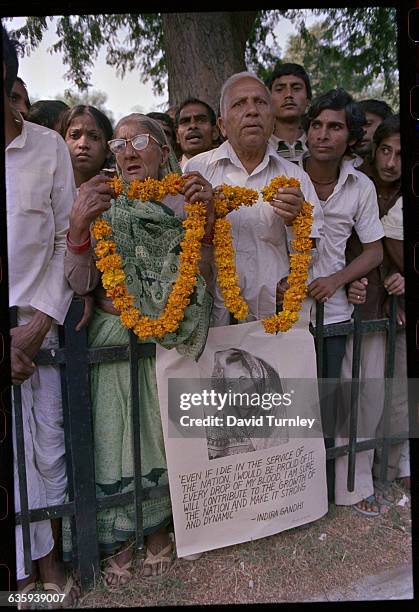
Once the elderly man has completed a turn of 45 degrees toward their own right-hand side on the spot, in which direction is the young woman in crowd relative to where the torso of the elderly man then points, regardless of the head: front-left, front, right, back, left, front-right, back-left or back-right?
front-right

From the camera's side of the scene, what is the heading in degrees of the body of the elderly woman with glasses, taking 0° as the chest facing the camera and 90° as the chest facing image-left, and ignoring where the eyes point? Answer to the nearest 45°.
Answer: approximately 0°

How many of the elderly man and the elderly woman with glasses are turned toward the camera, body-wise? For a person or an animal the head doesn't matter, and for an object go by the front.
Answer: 2

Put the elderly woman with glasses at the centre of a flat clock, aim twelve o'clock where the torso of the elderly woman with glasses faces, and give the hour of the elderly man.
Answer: The elderly man is roughly at 9 o'clock from the elderly woman with glasses.

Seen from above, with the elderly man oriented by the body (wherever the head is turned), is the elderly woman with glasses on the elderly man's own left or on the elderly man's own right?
on the elderly man's own right
